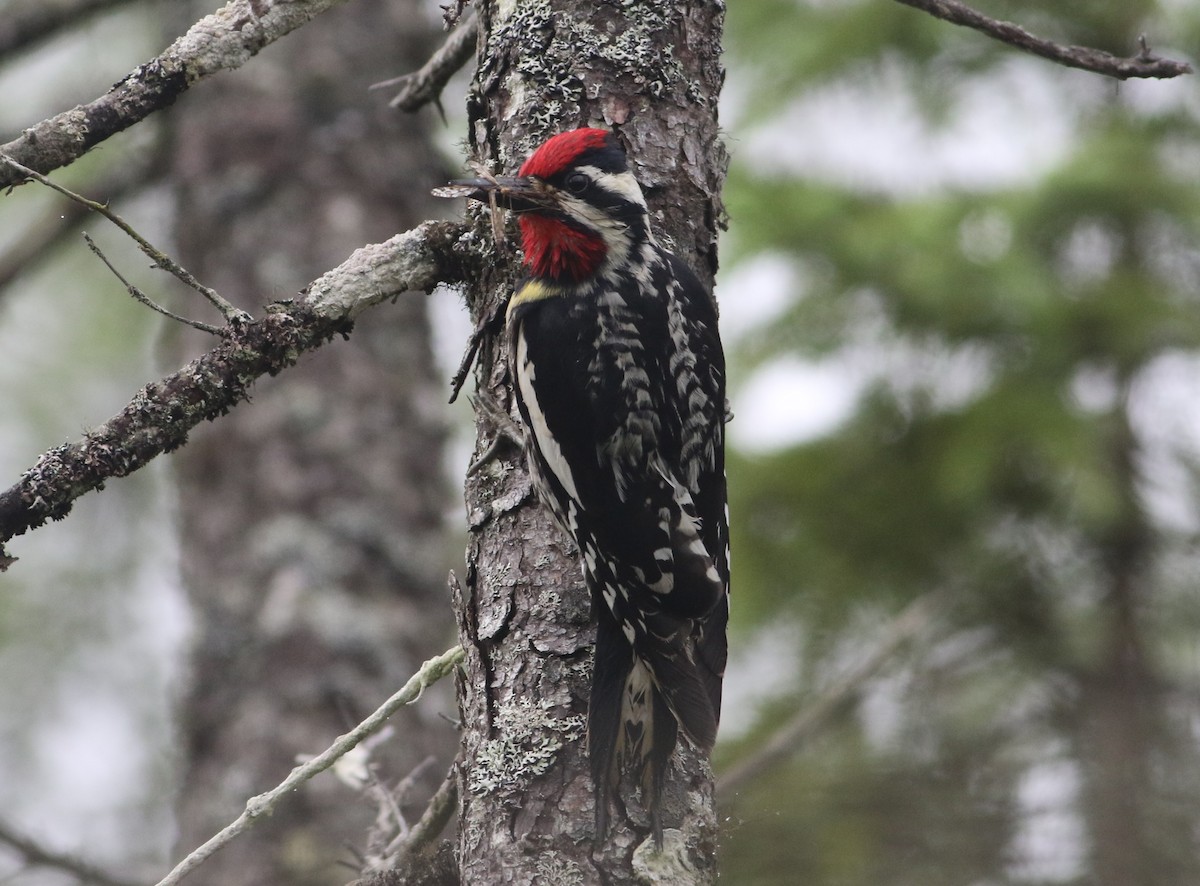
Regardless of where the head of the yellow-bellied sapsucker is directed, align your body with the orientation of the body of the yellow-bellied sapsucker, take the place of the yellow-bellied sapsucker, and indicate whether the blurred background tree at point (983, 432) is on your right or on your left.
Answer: on your right

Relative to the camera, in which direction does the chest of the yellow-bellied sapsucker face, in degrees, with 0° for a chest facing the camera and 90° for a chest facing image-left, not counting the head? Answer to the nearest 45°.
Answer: approximately 135°

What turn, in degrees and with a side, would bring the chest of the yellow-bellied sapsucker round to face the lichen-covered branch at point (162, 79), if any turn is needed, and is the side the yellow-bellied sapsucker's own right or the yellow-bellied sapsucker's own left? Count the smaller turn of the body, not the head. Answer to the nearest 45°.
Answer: approximately 90° to the yellow-bellied sapsucker's own left

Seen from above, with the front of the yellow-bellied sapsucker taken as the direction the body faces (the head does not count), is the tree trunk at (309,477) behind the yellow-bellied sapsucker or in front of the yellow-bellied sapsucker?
in front
